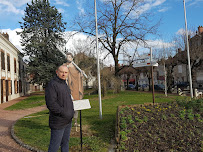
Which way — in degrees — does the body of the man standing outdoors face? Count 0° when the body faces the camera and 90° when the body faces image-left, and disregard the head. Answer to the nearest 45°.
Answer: approximately 315°
